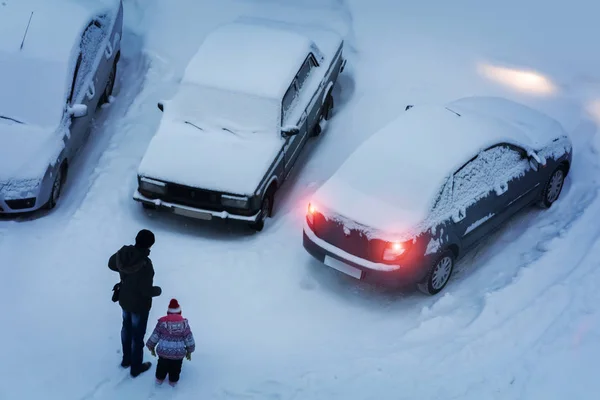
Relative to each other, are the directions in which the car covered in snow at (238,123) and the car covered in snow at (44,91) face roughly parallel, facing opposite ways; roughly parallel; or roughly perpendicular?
roughly parallel

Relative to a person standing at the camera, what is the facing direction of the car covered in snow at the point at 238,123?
facing the viewer and to the left of the viewer

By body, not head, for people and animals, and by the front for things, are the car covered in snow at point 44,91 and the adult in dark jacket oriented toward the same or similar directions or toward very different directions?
very different directions

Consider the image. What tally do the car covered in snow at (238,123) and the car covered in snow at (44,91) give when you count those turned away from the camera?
0

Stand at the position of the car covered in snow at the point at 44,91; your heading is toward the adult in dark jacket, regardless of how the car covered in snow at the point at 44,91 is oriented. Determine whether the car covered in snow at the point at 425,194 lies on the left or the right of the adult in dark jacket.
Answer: left

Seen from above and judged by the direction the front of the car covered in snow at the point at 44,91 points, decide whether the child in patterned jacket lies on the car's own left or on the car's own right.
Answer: on the car's own left

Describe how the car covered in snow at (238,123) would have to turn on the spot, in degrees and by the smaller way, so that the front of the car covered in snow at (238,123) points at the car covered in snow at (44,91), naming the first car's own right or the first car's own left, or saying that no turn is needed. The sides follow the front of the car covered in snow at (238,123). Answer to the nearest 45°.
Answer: approximately 45° to the first car's own right

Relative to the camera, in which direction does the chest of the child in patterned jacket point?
away from the camera

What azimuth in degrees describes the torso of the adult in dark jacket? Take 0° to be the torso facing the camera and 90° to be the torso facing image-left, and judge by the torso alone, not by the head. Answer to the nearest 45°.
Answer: approximately 225°

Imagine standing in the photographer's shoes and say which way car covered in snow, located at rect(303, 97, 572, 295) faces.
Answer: facing away from the viewer and to the right of the viewer

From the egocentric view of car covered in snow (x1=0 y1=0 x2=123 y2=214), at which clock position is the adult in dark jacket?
The adult in dark jacket is roughly at 10 o'clock from the car covered in snow.

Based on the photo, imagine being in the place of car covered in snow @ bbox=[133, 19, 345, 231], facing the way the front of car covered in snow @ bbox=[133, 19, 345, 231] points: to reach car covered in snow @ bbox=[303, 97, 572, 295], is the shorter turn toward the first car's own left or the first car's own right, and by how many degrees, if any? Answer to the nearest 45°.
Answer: approximately 90° to the first car's own left

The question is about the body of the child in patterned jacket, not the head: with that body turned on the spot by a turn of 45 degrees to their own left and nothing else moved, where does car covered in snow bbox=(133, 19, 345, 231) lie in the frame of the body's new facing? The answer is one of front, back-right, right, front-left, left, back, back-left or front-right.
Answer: front-right

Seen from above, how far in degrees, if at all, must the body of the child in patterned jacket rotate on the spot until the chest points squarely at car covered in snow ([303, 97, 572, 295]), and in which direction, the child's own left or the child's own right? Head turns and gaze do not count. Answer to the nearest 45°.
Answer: approximately 45° to the child's own right
